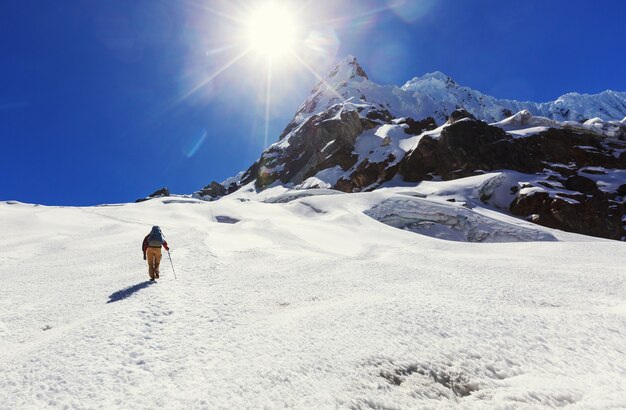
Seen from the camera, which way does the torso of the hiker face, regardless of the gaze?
away from the camera
